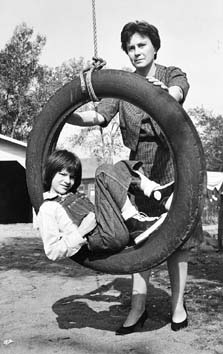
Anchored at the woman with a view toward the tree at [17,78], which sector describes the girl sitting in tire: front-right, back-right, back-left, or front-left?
back-left

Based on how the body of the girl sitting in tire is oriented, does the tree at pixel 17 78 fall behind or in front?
behind

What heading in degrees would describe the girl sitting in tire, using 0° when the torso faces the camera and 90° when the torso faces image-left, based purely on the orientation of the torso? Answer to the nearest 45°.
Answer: approximately 315°

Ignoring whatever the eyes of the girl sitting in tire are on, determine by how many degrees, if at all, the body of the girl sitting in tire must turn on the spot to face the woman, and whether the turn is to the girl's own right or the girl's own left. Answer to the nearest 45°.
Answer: approximately 90° to the girl's own left
